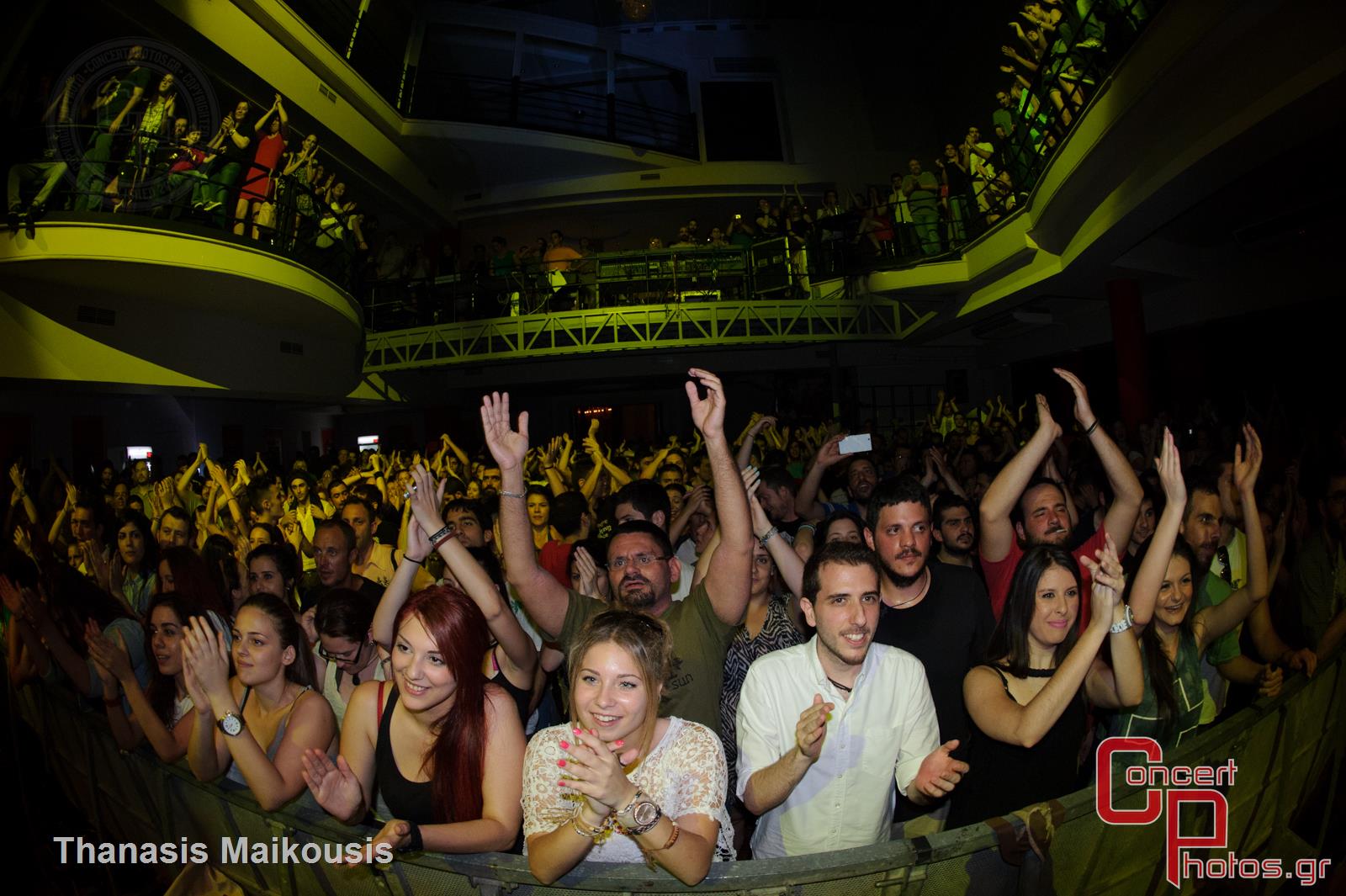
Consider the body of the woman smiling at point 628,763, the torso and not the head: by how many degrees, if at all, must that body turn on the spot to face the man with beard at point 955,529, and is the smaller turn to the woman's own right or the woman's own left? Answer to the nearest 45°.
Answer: approximately 135° to the woman's own left

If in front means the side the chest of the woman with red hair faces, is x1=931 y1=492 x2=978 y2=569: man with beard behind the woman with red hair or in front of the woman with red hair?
behind

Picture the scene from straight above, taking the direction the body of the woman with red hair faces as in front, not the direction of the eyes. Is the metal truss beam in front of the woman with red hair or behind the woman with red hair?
behind

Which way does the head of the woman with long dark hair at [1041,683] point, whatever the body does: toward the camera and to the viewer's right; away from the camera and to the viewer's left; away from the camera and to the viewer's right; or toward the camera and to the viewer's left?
toward the camera and to the viewer's right
